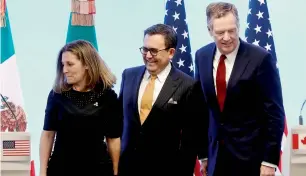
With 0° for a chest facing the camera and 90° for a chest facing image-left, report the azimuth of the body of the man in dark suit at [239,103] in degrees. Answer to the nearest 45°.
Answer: approximately 45°

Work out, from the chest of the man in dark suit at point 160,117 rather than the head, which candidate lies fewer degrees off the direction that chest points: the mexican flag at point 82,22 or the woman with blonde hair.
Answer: the woman with blonde hair

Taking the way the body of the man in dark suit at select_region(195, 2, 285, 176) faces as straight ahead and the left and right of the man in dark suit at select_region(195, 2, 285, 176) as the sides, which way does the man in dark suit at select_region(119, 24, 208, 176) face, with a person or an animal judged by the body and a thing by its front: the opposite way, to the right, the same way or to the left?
the same way

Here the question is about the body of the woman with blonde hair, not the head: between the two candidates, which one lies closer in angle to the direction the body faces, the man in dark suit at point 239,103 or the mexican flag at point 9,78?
the man in dark suit

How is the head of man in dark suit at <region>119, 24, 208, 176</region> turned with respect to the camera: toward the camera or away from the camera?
toward the camera

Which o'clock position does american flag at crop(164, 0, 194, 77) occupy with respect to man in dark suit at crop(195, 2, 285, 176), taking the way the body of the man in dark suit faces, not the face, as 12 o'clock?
The american flag is roughly at 4 o'clock from the man in dark suit.

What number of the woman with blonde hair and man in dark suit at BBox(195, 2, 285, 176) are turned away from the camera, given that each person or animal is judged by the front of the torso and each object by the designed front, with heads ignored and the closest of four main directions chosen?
0

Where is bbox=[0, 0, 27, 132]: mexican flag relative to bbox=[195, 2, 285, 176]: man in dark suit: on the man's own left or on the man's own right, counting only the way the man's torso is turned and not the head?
on the man's own right

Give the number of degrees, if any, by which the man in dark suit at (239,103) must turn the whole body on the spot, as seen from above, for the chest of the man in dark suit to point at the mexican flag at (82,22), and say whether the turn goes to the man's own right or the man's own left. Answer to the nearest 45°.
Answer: approximately 90° to the man's own right

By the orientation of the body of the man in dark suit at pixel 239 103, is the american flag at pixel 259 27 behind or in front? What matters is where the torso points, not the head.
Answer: behind

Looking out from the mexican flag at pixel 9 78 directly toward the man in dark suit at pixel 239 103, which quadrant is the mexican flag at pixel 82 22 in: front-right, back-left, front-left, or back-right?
front-left

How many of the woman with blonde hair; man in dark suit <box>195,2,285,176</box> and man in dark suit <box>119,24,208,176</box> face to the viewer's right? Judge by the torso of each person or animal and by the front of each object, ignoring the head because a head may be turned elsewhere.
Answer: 0

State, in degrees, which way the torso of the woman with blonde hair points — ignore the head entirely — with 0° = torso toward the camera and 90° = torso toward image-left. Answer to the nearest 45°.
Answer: approximately 0°
